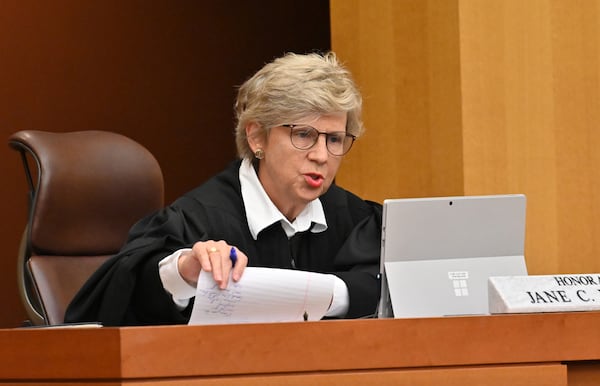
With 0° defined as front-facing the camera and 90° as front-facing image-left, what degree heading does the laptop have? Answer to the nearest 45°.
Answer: approximately 180°

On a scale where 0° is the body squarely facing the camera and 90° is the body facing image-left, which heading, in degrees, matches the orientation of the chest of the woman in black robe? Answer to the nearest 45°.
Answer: approximately 315°

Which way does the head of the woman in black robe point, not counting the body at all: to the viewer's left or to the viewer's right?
to the viewer's right

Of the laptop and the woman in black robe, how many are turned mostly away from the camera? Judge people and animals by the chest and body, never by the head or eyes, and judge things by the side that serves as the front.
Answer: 1

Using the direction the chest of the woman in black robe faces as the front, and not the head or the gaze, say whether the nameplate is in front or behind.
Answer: in front

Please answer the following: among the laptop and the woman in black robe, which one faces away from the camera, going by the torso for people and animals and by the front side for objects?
the laptop
